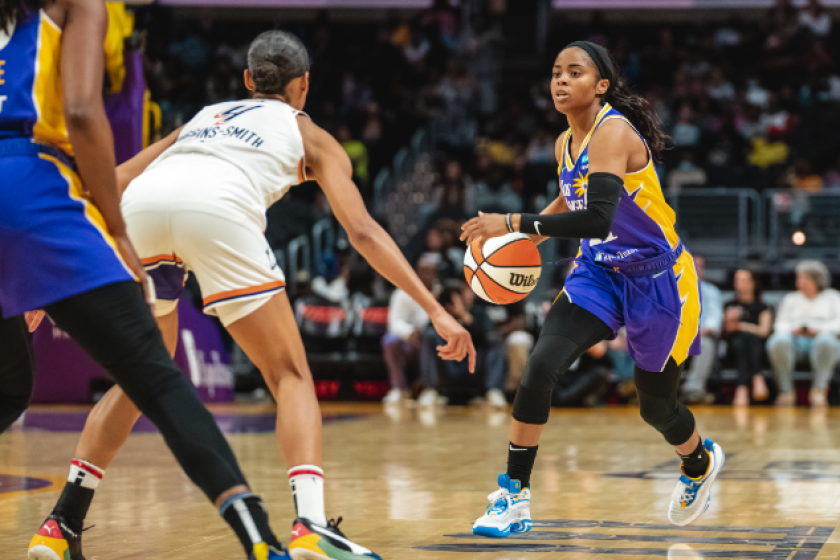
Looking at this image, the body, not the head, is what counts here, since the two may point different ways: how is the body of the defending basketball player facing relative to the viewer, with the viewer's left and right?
facing away from the viewer and to the right of the viewer

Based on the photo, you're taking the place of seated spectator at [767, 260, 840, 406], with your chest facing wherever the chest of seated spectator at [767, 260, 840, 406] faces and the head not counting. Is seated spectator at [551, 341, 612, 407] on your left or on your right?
on your right

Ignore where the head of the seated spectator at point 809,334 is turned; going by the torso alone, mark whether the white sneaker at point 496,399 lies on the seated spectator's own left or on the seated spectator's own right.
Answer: on the seated spectator's own right

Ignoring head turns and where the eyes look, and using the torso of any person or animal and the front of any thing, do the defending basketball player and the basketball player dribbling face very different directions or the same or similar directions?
very different directions

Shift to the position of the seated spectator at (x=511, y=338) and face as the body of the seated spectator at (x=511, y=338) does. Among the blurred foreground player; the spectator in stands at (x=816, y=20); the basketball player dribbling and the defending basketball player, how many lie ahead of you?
3

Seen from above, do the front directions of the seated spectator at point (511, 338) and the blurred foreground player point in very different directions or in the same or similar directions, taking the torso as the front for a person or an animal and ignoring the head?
very different directions

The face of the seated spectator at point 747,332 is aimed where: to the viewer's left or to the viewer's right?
to the viewer's left

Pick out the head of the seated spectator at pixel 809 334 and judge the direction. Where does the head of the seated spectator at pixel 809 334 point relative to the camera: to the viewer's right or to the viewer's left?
to the viewer's left

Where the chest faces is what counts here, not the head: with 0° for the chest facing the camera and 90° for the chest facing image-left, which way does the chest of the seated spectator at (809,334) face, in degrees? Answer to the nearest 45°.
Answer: approximately 0°
